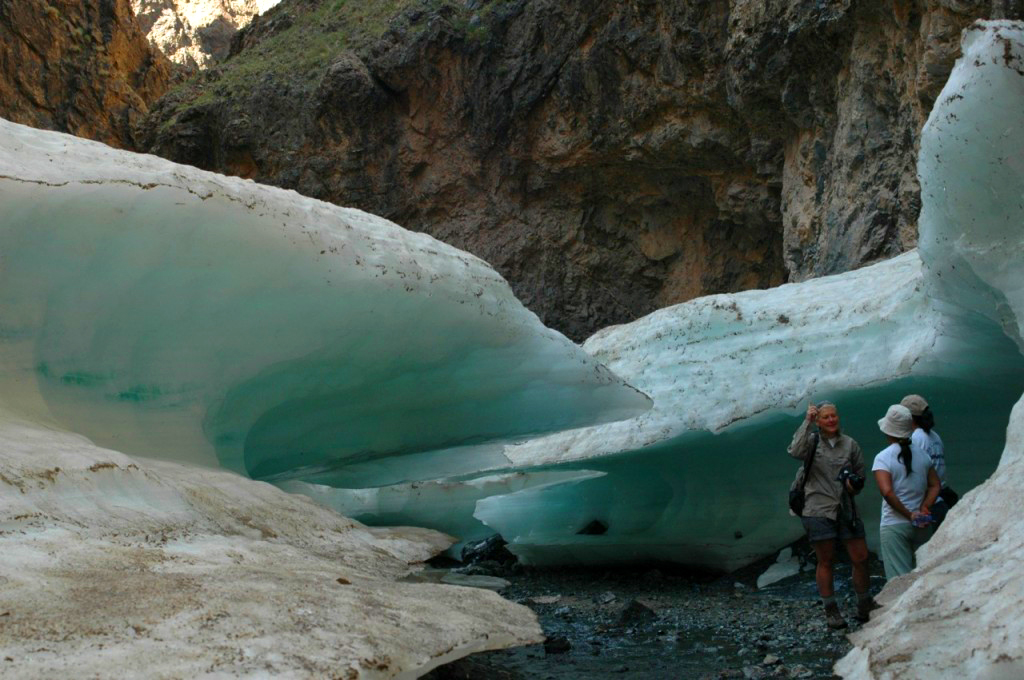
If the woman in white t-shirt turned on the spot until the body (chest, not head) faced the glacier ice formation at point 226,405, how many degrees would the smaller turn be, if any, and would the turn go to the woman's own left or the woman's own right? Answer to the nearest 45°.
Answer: approximately 45° to the woman's own left

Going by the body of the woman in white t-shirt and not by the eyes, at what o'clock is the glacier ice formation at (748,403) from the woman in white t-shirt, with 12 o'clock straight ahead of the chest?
The glacier ice formation is roughly at 1 o'clock from the woman in white t-shirt.

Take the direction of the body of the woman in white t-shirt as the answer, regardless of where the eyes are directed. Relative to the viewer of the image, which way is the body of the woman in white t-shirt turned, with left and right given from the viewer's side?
facing away from the viewer and to the left of the viewer

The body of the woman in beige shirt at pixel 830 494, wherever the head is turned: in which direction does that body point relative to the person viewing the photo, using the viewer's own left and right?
facing the viewer and to the right of the viewer

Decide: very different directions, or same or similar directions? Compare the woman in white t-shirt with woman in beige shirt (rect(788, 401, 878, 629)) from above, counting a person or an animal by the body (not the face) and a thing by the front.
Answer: very different directions

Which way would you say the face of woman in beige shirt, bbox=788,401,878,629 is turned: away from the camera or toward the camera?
toward the camera

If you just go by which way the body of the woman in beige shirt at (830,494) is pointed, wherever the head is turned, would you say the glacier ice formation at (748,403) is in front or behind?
behind
